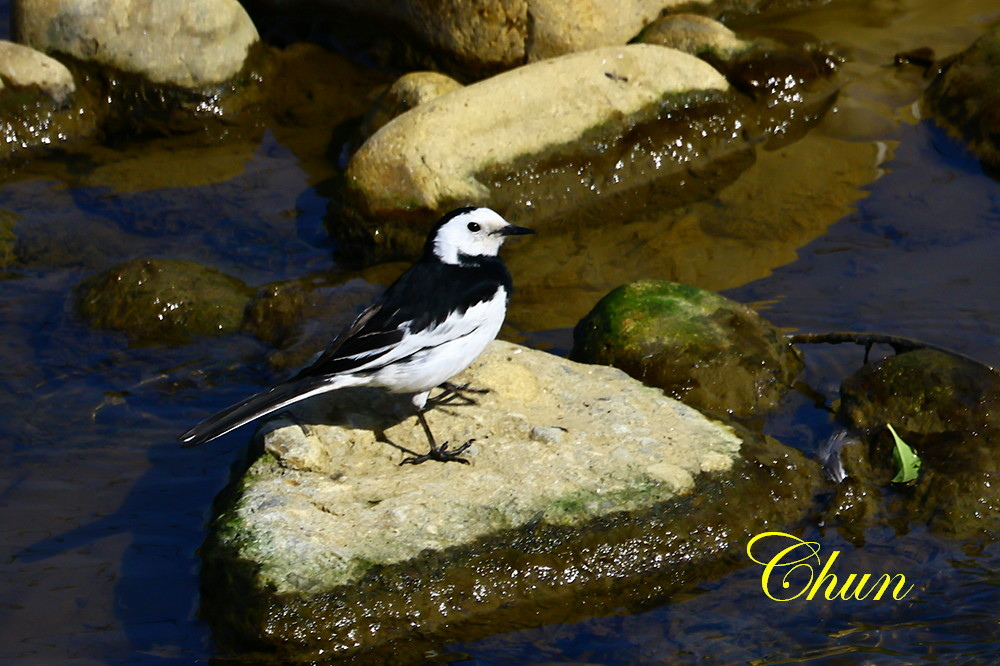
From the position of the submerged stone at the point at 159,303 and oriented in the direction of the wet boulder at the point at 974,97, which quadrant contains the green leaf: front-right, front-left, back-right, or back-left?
front-right

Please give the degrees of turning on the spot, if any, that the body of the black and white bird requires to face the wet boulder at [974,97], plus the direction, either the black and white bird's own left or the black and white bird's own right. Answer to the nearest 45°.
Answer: approximately 45° to the black and white bird's own left

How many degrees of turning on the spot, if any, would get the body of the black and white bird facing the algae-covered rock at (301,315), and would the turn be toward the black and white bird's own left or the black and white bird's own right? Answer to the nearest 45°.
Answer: approximately 90° to the black and white bird's own left

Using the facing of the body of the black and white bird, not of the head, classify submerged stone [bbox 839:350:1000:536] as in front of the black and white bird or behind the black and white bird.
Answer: in front

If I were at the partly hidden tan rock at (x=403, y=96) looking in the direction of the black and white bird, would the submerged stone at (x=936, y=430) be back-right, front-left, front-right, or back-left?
front-left

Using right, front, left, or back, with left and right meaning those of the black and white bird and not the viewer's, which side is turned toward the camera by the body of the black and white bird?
right

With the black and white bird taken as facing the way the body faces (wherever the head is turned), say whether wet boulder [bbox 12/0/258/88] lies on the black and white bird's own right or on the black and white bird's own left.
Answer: on the black and white bird's own left

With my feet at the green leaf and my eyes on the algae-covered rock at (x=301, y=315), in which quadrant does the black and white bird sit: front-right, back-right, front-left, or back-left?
front-left

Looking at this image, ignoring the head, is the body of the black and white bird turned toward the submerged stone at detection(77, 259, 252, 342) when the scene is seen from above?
no

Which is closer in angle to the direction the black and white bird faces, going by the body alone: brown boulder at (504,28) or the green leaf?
the green leaf

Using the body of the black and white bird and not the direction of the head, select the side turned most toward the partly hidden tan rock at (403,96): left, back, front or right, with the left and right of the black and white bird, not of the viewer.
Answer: left

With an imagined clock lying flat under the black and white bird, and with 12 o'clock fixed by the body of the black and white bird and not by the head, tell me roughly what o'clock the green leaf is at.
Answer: The green leaf is roughly at 12 o'clock from the black and white bird.

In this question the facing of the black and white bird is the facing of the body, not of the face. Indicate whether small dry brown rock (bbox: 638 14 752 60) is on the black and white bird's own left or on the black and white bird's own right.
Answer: on the black and white bird's own left
